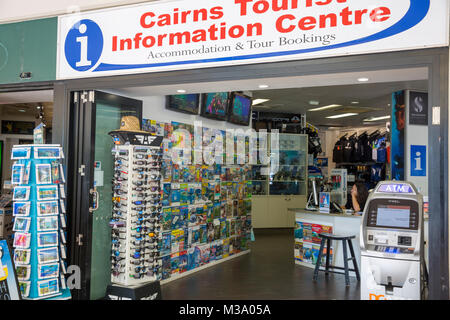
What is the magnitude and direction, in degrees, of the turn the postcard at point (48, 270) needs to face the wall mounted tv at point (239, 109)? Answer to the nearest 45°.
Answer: approximately 135° to its left

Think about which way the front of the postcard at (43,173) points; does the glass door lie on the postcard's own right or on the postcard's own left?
on the postcard's own left

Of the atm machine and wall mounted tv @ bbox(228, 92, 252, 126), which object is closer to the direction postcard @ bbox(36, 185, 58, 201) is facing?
the atm machine

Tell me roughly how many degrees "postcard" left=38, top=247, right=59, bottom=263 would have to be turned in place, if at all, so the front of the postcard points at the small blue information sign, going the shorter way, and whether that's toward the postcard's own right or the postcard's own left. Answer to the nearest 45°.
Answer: approximately 90° to the postcard's own left

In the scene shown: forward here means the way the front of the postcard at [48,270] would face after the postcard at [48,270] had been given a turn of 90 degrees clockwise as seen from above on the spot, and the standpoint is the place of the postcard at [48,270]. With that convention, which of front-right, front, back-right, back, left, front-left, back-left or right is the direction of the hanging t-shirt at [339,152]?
back-right

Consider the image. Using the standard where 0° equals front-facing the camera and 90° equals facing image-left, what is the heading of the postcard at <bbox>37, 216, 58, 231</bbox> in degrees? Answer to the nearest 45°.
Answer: approximately 0°

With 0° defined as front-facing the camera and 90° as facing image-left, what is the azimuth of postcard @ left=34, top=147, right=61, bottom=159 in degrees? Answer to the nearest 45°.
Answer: approximately 0°
